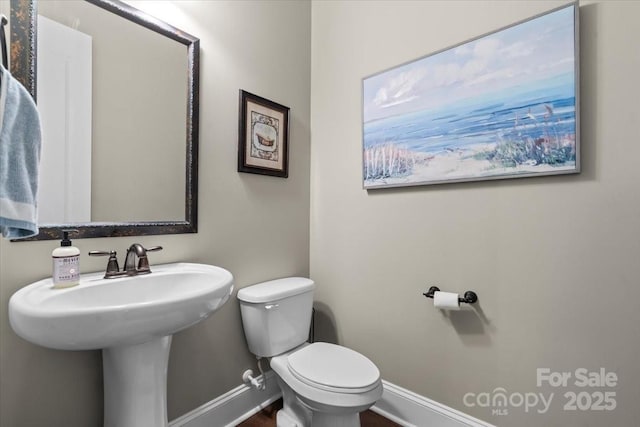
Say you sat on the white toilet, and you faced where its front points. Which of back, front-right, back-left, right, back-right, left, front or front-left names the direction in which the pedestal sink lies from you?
right

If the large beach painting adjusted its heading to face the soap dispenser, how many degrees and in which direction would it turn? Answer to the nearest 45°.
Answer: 0° — it already faces it

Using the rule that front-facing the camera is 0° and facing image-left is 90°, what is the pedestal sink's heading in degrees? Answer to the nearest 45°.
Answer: approximately 315°

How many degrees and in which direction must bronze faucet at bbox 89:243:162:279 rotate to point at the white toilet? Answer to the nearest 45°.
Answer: approximately 45° to its left

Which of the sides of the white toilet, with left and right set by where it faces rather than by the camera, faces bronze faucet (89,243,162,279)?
right

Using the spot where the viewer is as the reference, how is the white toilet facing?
facing the viewer and to the right of the viewer

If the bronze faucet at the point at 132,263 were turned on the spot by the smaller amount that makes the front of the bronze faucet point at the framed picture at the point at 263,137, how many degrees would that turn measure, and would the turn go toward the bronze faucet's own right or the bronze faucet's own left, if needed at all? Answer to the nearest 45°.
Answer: approximately 45° to the bronze faucet's own left

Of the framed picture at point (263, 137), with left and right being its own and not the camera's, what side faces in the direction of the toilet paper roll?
front

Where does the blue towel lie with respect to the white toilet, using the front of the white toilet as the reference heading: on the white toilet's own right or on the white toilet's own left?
on the white toilet's own right

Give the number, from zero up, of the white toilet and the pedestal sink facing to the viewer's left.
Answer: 0

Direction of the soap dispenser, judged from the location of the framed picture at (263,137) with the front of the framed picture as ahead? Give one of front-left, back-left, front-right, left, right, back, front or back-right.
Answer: right

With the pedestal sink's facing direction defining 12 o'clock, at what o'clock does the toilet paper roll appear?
The toilet paper roll is roughly at 11 o'clock from the pedestal sink.

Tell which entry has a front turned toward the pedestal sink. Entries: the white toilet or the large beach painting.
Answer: the large beach painting

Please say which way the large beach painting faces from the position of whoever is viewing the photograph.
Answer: facing the viewer and to the left of the viewer

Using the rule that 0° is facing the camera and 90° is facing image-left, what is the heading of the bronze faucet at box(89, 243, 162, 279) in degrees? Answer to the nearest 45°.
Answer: approximately 315°

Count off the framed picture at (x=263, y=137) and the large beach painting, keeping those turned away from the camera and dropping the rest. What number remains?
0
